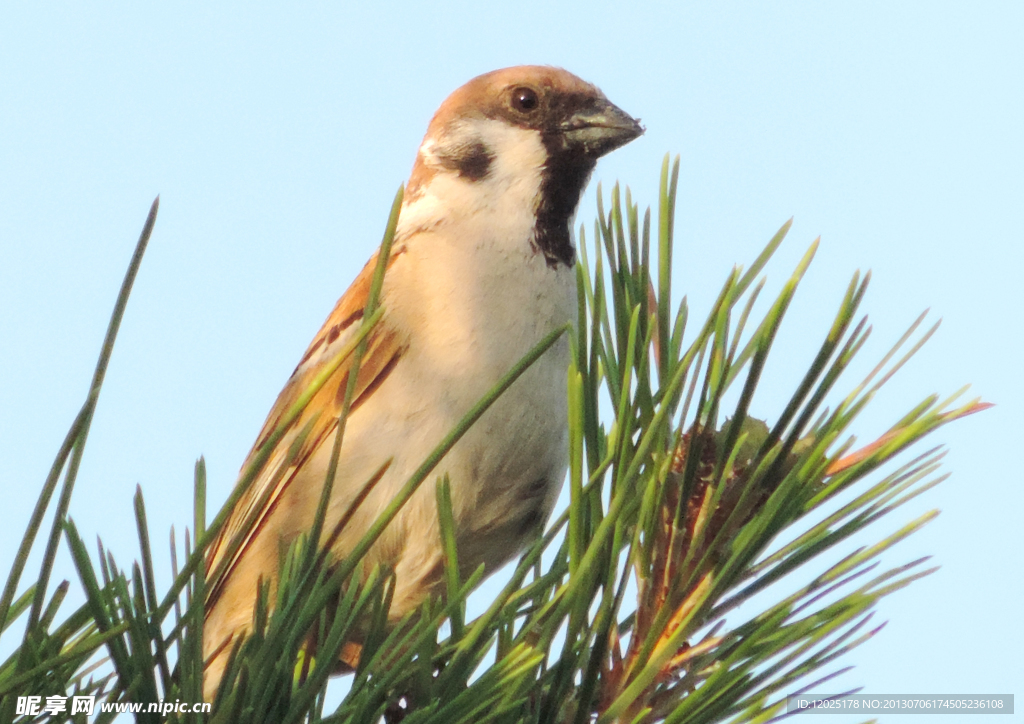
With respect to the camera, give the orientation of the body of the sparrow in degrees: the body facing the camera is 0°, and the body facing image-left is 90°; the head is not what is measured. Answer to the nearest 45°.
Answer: approximately 315°
